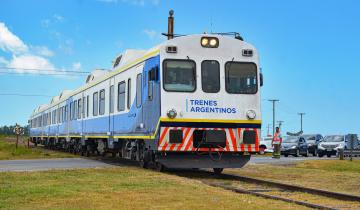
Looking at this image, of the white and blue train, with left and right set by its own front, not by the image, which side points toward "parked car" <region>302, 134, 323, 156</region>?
left

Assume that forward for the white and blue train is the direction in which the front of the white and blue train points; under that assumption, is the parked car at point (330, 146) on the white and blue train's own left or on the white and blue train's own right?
on the white and blue train's own left

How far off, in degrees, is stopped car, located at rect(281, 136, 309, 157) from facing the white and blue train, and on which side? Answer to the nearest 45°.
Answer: approximately 45° to its left

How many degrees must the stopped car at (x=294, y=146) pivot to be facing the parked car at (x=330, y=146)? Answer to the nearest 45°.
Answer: approximately 135° to its left

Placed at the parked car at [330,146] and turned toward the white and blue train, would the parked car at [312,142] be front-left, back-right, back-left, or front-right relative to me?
back-right

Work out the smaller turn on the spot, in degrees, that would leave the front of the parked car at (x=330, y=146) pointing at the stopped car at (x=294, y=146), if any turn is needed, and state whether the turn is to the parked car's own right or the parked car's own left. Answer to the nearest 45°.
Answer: approximately 45° to the parked car's own right

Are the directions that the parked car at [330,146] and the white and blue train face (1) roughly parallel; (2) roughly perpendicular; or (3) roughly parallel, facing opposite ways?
roughly perpendicular

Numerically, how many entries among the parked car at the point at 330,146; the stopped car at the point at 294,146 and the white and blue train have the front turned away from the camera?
0

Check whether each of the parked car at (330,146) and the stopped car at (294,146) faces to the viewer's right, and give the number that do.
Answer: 0

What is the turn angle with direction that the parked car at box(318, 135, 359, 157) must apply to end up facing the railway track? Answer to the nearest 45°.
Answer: approximately 45° to its left

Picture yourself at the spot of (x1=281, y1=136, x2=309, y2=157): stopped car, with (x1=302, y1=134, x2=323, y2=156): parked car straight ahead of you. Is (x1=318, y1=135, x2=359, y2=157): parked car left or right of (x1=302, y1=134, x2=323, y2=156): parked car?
right

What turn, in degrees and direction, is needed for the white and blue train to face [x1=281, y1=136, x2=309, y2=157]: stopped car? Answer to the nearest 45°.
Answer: approximately 135° to its left

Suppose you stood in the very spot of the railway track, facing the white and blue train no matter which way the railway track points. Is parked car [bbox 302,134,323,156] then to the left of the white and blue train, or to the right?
right

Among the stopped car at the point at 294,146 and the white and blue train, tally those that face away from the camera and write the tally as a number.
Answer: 0

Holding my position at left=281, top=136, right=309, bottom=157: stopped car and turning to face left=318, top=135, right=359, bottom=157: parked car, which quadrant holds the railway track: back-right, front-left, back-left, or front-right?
back-right
